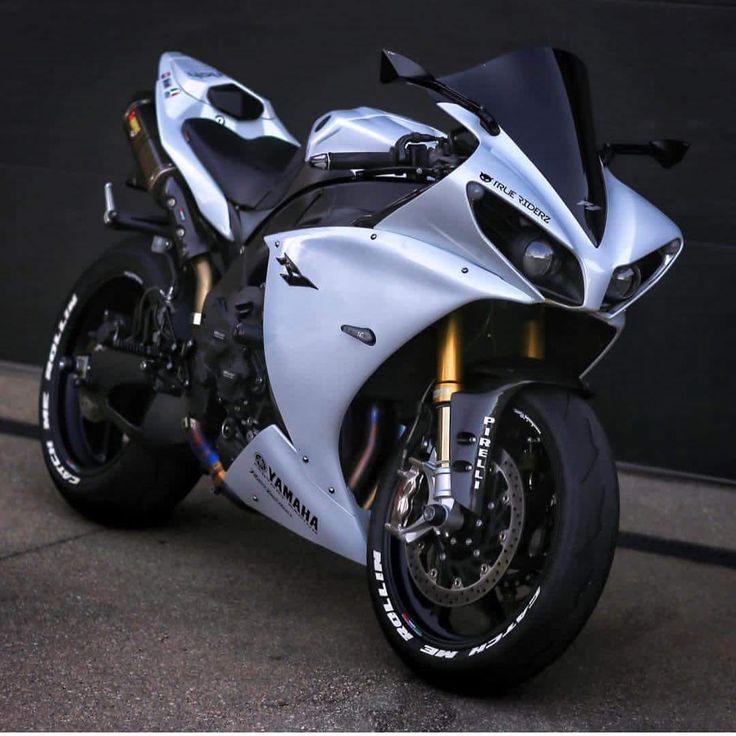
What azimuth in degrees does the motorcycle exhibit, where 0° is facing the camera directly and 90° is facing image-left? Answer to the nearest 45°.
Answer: approximately 315°
